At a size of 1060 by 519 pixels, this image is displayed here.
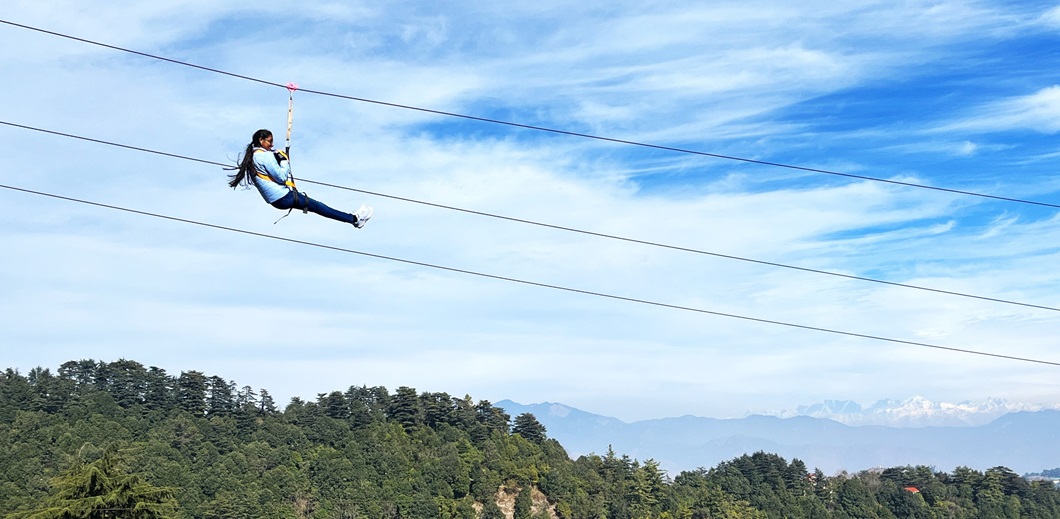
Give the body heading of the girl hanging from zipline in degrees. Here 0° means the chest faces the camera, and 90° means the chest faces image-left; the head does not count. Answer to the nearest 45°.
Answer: approximately 270°
